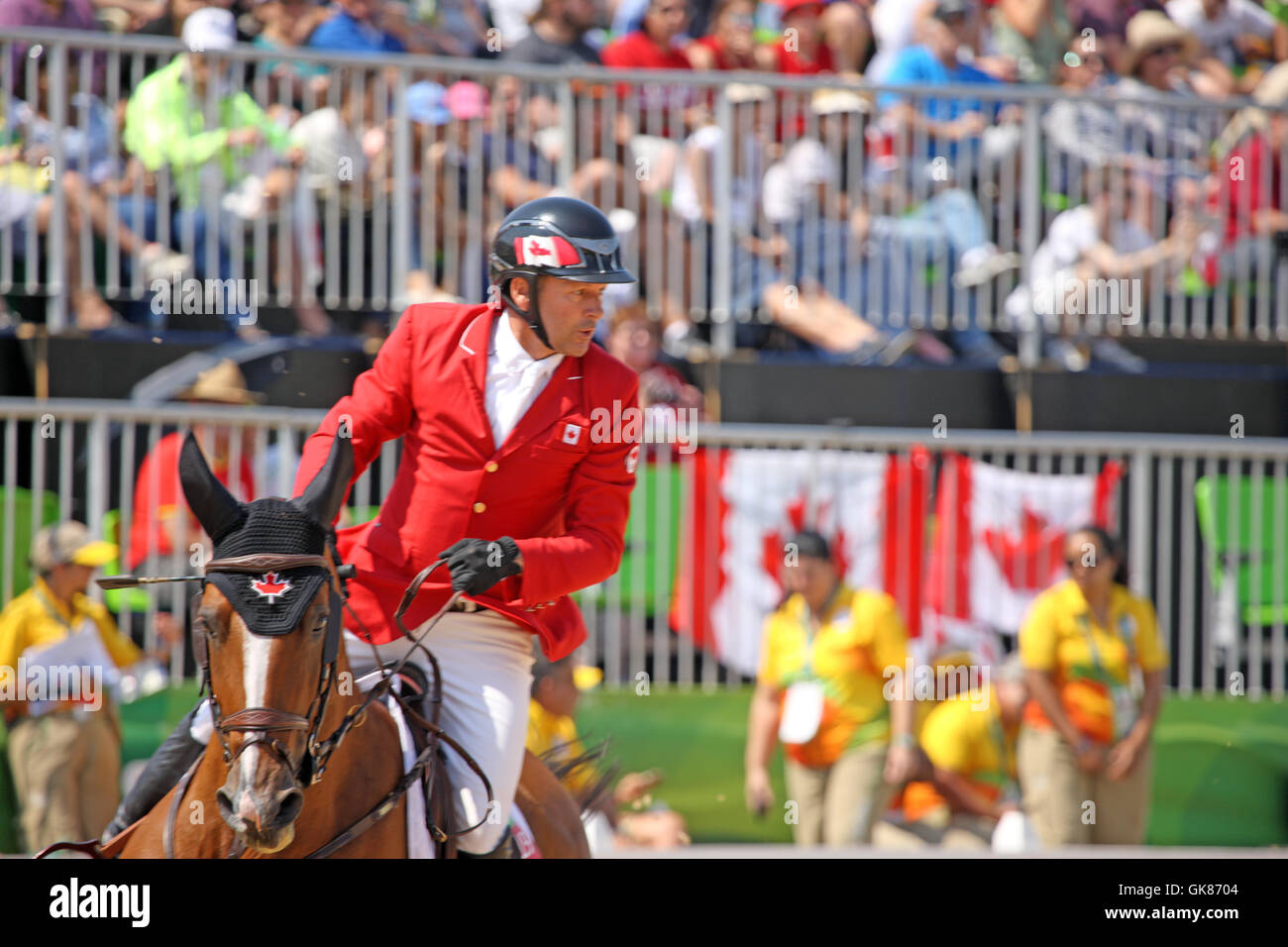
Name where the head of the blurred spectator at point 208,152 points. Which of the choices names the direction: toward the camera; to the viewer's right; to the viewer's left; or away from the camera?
toward the camera

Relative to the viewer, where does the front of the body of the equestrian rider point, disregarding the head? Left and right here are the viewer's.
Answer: facing the viewer

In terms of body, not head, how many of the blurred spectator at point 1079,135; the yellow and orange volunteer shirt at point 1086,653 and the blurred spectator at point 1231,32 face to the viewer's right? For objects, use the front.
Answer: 0

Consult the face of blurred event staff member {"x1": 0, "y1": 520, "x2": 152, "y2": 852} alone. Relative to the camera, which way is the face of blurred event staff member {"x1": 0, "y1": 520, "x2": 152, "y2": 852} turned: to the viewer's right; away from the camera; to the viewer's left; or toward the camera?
to the viewer's right

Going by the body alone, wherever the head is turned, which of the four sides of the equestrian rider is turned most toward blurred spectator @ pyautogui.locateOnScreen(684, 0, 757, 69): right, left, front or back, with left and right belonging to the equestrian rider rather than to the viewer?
back

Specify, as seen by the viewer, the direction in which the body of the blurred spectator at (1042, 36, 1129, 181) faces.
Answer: toward the camera

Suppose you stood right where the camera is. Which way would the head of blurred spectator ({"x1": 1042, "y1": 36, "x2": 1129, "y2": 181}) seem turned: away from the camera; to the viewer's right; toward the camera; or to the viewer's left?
toward the camera

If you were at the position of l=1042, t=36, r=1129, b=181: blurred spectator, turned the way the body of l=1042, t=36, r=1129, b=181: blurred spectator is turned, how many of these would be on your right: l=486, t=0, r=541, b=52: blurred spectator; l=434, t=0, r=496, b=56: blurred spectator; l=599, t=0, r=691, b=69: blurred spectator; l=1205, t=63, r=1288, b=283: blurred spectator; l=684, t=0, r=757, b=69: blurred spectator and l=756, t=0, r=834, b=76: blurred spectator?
5

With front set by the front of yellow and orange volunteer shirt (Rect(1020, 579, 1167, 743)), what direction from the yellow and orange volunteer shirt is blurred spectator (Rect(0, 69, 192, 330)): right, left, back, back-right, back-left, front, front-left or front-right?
right

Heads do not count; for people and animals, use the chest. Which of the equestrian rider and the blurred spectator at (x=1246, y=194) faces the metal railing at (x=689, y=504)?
the blurred spectator

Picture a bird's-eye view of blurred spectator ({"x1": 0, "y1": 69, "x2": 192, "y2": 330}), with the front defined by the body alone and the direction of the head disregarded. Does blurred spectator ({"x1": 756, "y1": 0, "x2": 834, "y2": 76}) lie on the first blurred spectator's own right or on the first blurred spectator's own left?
on the first blurred spectator's own left

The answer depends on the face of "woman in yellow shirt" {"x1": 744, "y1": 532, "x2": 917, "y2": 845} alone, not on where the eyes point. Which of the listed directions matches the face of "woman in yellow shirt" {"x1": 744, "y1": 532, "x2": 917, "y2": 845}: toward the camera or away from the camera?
toward the camera
